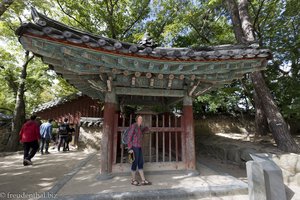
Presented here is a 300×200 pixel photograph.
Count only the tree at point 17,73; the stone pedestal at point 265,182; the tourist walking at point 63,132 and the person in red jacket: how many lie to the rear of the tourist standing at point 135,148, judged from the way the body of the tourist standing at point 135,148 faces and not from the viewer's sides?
3

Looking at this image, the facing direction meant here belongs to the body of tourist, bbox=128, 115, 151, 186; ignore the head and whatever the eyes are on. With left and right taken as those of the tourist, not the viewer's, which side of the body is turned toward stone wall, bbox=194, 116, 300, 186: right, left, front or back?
left

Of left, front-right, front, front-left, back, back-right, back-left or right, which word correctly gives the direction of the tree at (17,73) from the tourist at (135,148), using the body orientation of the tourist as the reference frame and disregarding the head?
back

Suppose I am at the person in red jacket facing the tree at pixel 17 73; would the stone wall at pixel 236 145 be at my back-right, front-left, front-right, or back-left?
back-right

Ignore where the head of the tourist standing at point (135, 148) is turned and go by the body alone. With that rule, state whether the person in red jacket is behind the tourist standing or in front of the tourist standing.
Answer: behind

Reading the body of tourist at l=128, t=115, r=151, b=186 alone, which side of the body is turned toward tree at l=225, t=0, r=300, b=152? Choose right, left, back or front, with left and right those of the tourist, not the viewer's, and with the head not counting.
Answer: left

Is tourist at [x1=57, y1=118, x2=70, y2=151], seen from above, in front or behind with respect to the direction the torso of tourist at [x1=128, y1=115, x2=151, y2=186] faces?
behind

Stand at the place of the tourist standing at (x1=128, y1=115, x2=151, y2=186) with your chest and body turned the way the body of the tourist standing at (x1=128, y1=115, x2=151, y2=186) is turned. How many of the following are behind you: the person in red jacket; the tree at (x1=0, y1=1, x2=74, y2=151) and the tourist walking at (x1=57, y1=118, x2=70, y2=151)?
3

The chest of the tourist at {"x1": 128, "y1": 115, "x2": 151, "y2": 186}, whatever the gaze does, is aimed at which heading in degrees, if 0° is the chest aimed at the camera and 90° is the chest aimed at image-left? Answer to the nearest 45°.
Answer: approximately 315°

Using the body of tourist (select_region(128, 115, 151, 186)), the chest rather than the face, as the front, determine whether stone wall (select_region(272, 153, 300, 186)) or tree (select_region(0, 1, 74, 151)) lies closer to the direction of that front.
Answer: the stone wall

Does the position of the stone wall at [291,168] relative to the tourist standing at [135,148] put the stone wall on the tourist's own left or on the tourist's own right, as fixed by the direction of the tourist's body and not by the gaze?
on the tourist's own left

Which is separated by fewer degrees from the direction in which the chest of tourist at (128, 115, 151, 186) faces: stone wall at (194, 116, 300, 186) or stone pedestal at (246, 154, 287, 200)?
the stone pedestal
